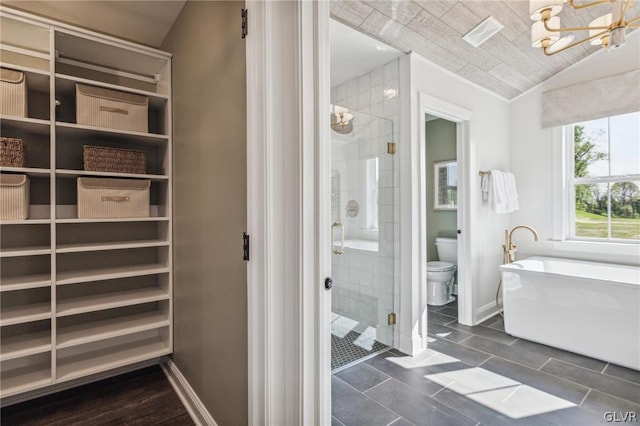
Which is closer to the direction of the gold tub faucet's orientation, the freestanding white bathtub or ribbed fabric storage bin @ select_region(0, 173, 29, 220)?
the freestanding white bathtub

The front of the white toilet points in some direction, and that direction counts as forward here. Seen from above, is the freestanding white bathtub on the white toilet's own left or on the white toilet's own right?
on the white toilet's own left

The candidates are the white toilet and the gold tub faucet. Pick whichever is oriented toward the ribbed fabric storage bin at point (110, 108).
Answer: the white toilet

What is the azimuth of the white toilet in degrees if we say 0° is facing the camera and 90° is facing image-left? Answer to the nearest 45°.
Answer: approximately 45°

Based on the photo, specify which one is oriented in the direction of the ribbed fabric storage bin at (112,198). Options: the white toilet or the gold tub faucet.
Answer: the white toilet

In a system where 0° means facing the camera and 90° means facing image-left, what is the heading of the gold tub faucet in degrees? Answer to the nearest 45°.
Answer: approximately 270°

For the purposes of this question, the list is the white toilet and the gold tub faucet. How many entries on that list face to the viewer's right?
1

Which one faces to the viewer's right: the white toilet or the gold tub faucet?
the gold tub faucet

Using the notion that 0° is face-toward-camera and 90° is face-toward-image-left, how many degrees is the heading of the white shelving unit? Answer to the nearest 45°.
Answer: approximately 315°
